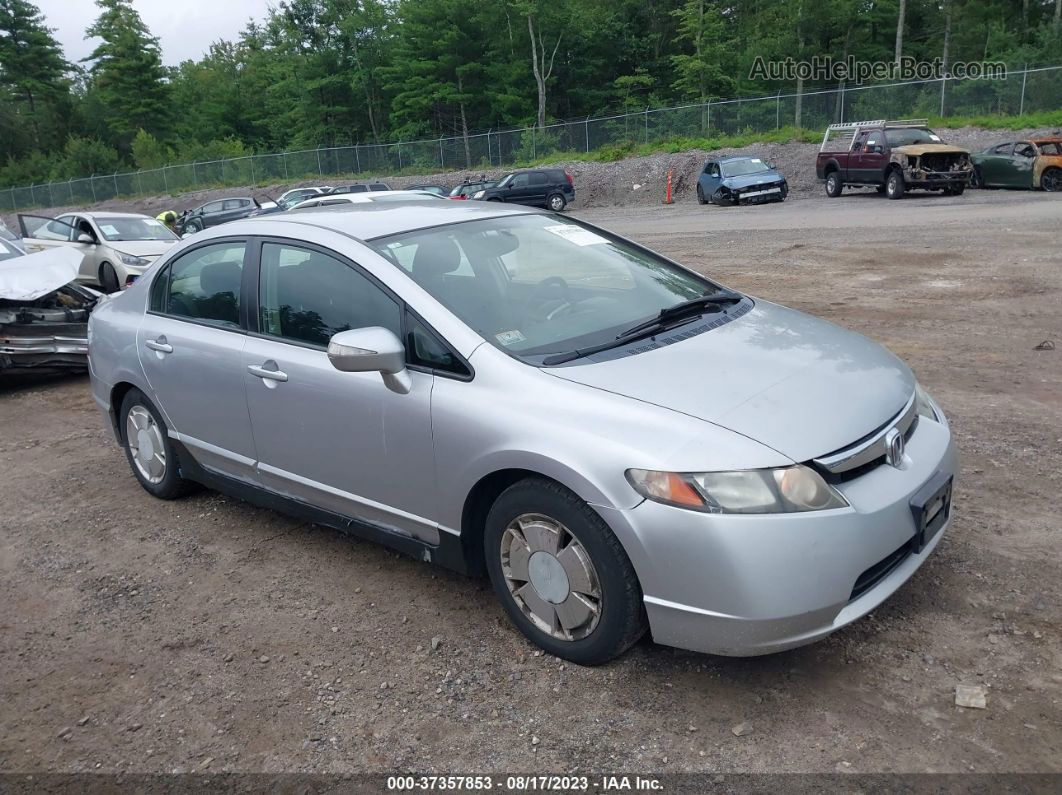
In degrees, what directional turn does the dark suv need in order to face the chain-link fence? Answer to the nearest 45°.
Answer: approximately 135° to its right

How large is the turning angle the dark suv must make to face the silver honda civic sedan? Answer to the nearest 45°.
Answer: approximately 90° to its left

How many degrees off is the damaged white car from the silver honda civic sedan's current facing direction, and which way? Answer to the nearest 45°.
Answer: approximately 180°

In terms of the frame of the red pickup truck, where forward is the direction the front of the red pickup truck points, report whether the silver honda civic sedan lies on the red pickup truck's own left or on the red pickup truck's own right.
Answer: on the red pickup truck's own right

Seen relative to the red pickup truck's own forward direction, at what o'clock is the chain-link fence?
The chain-link fence is roughly at 7 o'clock from the red pickup truck.

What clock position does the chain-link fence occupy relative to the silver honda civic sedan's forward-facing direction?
The chain-link fence is roughly at 8 o'clock from the silver honda civic sedan.

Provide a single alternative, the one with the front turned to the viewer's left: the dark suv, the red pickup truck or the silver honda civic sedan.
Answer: the dark suv

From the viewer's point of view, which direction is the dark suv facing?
to the viewer's left

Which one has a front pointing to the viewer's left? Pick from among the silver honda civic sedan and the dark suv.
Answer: the dark suv

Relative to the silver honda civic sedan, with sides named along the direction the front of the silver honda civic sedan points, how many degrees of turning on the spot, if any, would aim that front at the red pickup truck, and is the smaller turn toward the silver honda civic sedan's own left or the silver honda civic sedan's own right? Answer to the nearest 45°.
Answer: approximately 90° to the silver honda civic sedan's own left

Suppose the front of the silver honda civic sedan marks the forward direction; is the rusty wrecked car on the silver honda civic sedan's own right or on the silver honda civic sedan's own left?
on the silver honda civic sedan's own left

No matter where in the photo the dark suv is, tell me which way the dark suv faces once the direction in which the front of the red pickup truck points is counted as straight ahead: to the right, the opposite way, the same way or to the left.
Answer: to the right
